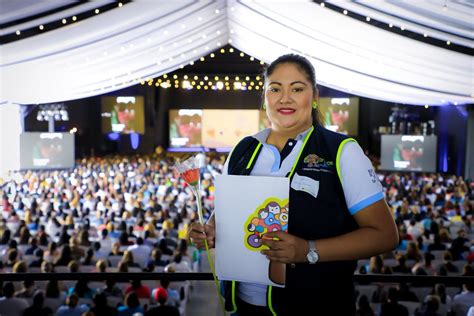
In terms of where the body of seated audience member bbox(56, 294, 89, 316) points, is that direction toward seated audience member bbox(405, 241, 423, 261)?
no

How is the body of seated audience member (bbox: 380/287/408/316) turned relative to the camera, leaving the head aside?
away from the camera

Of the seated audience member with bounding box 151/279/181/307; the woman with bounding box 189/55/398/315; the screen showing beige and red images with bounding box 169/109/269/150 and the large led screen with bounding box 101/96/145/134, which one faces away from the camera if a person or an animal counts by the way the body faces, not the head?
the seated audience member

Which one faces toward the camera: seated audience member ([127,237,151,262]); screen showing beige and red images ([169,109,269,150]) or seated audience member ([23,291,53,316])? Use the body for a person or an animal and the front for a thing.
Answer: the screen showing beige and red images

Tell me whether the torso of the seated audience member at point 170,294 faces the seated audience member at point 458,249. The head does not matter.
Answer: no

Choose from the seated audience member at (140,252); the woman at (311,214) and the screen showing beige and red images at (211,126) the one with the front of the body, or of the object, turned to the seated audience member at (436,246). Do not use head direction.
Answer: the screen showing beige and red images

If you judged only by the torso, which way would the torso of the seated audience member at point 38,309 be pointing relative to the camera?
away from the camera

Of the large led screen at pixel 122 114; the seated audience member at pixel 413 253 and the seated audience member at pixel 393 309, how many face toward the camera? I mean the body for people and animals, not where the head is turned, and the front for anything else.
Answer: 1

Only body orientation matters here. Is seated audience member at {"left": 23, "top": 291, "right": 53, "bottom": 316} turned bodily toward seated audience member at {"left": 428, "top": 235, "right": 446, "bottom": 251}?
no

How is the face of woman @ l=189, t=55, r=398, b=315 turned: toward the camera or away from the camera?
toward the camera

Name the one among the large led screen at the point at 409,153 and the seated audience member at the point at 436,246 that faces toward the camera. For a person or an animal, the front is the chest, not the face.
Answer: the large led screen

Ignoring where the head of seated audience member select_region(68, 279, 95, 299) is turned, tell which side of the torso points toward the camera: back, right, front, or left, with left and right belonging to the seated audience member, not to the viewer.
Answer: back

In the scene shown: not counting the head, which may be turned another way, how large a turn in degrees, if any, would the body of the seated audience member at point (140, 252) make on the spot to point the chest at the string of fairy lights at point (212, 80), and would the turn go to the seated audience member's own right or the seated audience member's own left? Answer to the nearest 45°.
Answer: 0° — they already face it

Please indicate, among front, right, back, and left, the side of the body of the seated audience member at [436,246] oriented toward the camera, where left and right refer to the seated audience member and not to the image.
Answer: back

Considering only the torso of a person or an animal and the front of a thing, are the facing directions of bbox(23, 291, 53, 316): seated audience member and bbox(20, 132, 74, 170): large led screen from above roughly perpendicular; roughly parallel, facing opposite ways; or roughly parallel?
roughly parallel, facing opposite ways

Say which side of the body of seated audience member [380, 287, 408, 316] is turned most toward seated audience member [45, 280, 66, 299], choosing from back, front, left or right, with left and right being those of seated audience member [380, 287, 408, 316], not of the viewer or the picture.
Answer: left

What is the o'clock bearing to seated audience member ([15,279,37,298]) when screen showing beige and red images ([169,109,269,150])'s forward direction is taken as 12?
The seated audience member is roughly at 12 o'clock from the screen showing beige and red images.

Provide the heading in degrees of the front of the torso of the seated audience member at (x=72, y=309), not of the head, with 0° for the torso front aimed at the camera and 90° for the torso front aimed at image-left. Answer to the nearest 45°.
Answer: approximately 180°

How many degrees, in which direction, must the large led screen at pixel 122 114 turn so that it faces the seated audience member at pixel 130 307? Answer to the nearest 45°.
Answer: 0° — it already faces them
